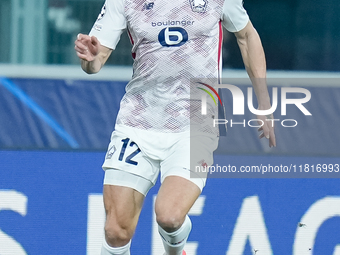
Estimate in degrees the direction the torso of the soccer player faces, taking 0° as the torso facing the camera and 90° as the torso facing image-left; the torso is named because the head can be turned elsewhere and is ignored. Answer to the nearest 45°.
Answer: approximately 0°

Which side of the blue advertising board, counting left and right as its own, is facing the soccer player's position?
front

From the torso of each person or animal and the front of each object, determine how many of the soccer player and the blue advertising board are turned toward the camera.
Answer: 2

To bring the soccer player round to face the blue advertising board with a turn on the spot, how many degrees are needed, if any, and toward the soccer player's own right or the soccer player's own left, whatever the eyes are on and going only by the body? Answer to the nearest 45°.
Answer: approximately 180°

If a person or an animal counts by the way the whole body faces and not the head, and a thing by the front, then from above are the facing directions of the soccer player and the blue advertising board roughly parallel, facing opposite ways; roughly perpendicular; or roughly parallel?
roughly parallel

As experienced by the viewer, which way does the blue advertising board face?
facing the viewer
